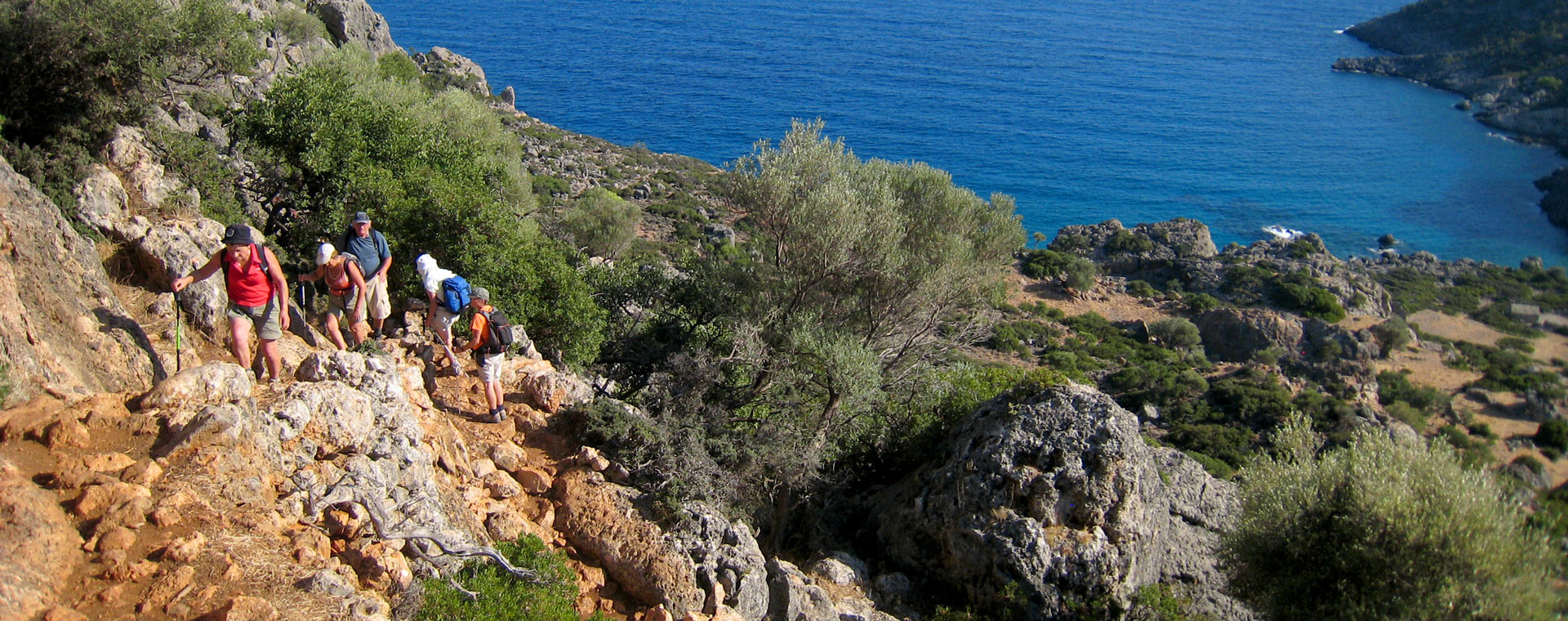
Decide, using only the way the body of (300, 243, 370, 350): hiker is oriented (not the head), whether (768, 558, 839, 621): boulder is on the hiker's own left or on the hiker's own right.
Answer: on the hiker's own left

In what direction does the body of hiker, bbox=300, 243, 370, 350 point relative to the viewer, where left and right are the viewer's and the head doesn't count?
facing the viewer and to the left of the viewer

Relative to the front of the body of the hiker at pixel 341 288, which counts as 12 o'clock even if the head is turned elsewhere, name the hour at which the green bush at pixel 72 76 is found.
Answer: The green bush is roughly at 3 o'clock from the hiker.

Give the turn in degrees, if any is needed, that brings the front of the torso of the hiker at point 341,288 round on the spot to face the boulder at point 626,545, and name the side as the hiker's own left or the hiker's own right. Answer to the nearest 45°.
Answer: approximately 90° to the hiker's own left

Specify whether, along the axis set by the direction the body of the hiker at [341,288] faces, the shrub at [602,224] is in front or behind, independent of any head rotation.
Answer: behind

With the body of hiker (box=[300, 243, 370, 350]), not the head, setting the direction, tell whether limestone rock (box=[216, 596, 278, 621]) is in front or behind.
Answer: in front

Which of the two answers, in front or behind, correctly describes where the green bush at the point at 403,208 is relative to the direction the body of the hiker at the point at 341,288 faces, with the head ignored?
behind
